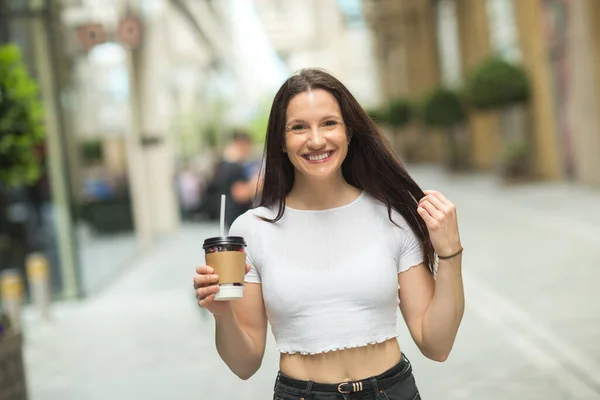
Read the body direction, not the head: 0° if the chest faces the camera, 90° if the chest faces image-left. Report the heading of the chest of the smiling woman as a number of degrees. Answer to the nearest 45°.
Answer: approximately 0°

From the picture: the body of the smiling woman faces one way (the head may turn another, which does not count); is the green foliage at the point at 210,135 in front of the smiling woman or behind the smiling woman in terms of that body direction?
behind

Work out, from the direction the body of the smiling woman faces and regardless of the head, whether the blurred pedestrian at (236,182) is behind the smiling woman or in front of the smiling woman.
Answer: behind

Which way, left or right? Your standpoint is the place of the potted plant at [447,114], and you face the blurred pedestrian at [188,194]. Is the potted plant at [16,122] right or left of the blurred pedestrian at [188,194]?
left

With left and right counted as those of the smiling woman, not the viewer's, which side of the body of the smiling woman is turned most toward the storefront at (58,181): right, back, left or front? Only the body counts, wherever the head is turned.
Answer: back

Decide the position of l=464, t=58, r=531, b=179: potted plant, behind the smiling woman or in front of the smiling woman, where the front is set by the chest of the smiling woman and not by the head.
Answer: behind

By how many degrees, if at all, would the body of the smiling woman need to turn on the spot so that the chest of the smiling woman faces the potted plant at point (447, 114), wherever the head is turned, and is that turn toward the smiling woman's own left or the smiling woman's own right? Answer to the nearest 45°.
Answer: approximately 180°

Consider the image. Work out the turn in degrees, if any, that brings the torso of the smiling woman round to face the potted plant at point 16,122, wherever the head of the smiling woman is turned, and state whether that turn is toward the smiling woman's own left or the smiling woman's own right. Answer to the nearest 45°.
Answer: approximately 135° to the smiling woman's own right
